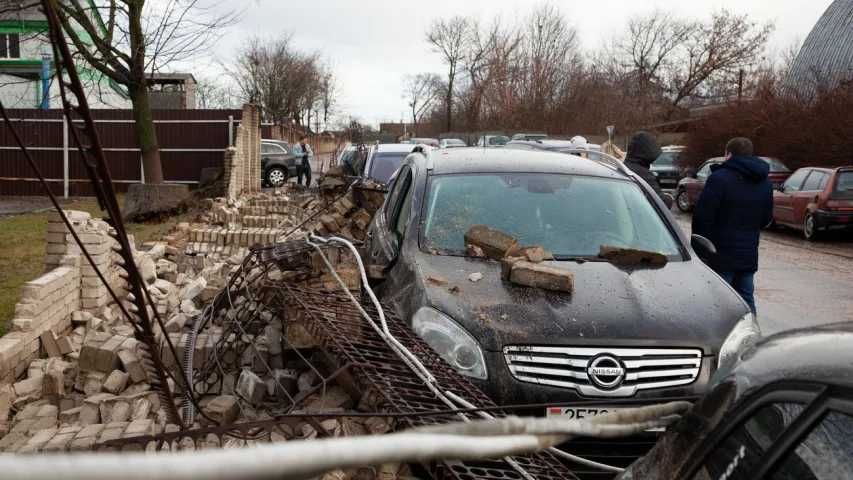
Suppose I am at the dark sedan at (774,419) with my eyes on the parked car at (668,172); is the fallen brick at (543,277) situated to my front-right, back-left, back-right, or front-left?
front-left

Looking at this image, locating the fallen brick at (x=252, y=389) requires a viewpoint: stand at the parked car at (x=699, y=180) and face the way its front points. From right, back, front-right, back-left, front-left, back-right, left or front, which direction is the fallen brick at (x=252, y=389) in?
front-left

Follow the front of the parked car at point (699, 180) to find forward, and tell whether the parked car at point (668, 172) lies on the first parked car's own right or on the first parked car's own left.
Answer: on the first parked car's own right

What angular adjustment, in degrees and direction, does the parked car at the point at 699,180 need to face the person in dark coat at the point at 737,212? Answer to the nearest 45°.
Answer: approximately 45° to its left

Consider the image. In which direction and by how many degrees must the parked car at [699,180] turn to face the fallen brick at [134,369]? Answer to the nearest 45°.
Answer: approximately 45° to its left

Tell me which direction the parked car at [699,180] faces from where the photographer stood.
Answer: facing the viewer and to the left of the viewer

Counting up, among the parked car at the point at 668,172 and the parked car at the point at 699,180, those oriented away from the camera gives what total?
0

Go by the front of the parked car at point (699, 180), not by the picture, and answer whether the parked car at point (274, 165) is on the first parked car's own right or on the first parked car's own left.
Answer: on the first parked car's own right

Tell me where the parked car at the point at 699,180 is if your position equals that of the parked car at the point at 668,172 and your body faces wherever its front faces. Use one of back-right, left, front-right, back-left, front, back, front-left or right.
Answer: front-left

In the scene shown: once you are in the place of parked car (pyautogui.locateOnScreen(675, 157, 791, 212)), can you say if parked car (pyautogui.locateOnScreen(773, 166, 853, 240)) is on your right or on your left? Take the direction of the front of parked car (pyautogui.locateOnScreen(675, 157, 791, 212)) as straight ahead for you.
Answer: on your left

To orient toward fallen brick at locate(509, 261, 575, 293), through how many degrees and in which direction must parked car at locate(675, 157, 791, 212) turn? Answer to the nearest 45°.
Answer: approximately 45° to its left

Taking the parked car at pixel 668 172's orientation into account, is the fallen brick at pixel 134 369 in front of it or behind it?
in front

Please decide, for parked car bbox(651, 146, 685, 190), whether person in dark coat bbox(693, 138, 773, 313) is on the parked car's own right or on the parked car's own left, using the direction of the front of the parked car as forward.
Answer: on the parked car's own left

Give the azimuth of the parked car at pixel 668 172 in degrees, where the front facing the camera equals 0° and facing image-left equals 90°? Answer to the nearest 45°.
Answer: approximately 45°
